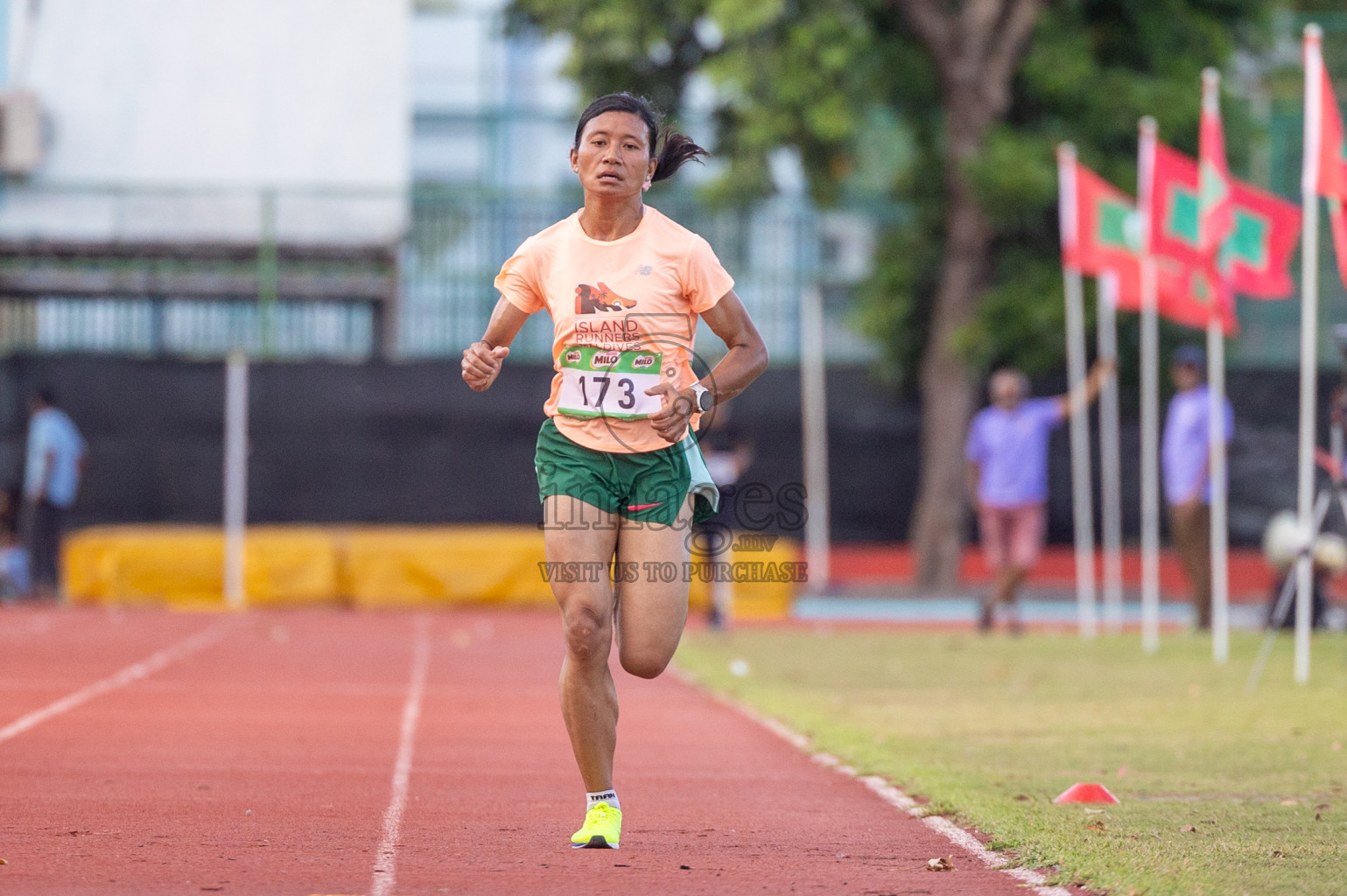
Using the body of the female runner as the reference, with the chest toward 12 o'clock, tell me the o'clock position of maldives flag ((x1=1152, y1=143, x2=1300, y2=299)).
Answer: The maldives flag is roughly at 7 o'clock from the female runner.

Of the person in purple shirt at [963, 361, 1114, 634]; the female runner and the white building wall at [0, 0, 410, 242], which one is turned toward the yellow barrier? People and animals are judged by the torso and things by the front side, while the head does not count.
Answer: the white building wall

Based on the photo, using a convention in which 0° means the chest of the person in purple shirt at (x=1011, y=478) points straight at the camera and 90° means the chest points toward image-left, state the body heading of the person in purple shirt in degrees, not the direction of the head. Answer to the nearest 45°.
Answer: approximately 0°

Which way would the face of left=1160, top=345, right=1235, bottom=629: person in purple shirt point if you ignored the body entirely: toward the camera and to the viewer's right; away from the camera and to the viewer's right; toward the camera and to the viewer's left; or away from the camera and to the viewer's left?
toward the camera and to the viewer's left

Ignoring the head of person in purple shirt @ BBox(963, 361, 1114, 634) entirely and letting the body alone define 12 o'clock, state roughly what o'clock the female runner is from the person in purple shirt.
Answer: The female runner is roughly at 12 o'clock from the person in purple shirt.

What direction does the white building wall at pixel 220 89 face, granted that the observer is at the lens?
facing the viewer
